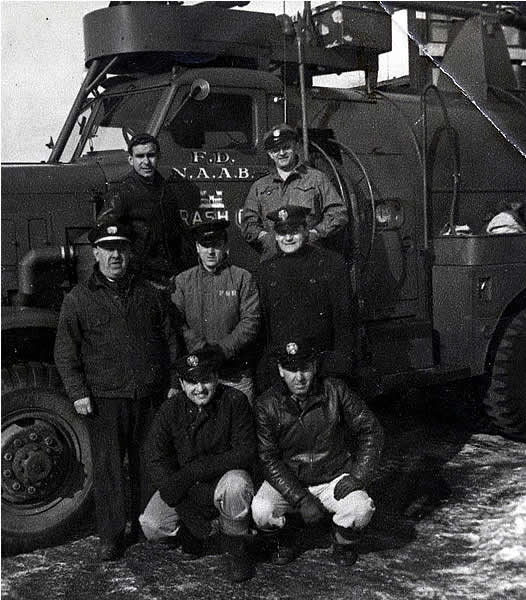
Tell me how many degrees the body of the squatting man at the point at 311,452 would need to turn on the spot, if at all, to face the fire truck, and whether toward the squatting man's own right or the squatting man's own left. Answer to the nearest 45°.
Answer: approximately 180°

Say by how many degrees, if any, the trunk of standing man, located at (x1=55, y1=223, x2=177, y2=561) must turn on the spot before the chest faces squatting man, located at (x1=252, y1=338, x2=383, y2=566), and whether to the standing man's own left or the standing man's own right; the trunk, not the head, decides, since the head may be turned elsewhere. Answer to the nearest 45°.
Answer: approximately 90° to the standing man's own left

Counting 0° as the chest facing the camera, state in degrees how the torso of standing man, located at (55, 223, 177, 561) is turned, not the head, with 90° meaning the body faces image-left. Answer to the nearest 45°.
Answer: approximately 0°

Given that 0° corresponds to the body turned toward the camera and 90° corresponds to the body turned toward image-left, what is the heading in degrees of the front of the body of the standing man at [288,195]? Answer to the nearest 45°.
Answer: approximately 0°
